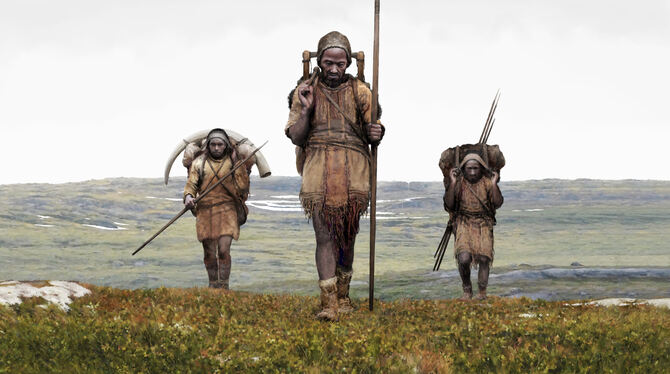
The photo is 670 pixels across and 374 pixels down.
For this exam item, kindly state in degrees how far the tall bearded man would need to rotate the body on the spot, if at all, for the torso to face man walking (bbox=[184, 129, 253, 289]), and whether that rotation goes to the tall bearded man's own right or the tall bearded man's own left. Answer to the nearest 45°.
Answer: approximately 135° to the tall bearded man's own right

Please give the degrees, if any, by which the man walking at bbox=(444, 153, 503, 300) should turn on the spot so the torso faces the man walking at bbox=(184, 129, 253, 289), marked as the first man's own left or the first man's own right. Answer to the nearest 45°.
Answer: approximately 90° to the first man's own right

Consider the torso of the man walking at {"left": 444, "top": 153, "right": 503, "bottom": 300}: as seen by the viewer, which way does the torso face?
toward the camera

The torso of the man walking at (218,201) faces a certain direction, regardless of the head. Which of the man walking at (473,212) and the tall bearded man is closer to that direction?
the tall bearded man

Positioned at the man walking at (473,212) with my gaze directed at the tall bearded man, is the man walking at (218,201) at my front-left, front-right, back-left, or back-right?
front-right

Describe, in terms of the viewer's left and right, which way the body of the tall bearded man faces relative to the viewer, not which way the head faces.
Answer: facing the viewer

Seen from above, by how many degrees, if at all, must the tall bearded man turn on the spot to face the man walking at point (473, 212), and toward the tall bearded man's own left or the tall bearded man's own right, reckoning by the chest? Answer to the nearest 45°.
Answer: approximately 135° to the tall bearded man's own left

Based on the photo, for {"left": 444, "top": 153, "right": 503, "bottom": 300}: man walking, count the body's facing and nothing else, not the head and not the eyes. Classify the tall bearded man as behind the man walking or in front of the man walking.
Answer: in front

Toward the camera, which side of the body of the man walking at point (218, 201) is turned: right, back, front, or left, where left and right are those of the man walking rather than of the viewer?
front
